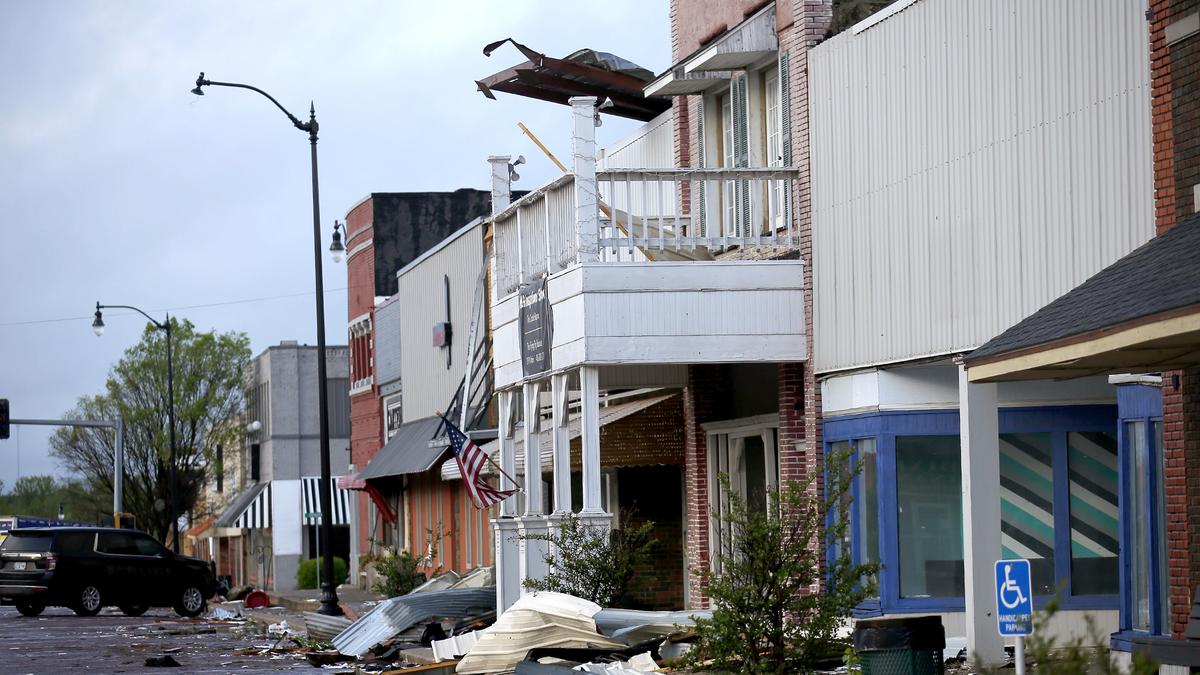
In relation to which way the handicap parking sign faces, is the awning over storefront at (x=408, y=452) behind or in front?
behind

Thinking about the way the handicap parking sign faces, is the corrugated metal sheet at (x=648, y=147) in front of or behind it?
behind

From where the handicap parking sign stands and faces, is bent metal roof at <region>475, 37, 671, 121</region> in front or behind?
behind

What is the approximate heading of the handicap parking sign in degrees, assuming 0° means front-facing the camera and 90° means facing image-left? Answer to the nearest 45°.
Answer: approximately 0°

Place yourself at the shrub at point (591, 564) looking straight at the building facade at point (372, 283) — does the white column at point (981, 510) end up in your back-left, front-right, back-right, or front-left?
back-right

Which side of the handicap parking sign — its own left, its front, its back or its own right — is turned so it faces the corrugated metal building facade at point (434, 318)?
back
